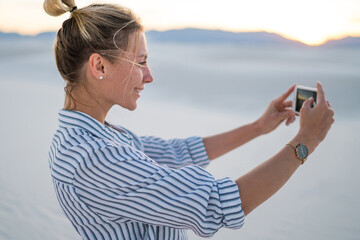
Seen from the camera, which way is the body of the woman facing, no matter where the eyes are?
to the viewer's right

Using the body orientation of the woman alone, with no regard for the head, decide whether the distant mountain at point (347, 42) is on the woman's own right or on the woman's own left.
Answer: on the woman's own left

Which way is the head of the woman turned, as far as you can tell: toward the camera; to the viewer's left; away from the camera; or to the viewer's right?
to the viewer's right

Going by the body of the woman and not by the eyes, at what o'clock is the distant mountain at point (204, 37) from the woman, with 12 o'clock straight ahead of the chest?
The distant mountain is roughly at 9 o'clock from the woman.
